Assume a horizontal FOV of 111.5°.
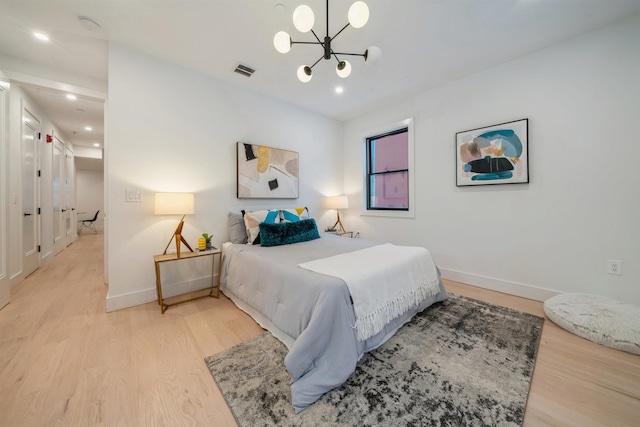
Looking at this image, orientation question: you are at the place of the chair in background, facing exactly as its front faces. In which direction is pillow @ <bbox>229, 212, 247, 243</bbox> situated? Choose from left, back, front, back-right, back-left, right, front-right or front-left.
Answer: left

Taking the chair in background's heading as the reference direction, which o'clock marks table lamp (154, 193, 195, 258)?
The table lamp is roughly at 9 o'clock from the chair in background.

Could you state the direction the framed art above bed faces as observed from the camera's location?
facing the viewer and to the right of the viewer

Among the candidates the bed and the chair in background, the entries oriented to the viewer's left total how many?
1

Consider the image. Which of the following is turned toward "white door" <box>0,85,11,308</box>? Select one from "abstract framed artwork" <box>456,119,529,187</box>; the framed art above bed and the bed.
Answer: the abstract framed artwork

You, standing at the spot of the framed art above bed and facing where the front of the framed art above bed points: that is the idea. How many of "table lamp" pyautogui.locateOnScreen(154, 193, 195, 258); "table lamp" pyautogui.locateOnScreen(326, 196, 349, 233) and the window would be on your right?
1

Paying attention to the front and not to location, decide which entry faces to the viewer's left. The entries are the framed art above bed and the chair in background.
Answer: the chair in background

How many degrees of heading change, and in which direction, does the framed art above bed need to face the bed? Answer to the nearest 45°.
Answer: approximately 45° to its right

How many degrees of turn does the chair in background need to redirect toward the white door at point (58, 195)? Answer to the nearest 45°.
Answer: approximately 90° to its left

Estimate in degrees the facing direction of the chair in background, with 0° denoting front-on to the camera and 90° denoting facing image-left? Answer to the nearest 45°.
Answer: approximately 90°

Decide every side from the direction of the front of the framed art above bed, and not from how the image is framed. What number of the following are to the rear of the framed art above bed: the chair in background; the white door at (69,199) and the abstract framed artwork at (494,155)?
2

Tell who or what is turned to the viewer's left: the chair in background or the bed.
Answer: the chair in background

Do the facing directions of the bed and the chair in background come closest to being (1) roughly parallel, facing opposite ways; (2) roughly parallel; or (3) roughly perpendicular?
roughly perpendicular

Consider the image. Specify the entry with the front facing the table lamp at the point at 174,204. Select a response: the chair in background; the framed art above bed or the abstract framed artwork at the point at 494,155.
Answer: the abstract framed artwork

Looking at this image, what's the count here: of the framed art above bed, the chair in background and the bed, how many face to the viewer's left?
1

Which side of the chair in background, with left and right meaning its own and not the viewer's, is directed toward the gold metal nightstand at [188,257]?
left

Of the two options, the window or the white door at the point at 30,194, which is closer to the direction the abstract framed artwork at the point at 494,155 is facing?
the white door

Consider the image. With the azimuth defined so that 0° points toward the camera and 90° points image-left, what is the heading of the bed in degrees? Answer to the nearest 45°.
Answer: approximately 315°

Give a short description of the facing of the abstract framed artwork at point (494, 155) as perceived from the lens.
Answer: facing the viewer and to the left of the viewer

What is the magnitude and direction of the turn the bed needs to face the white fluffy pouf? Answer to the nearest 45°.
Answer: approximately 45° to its left
